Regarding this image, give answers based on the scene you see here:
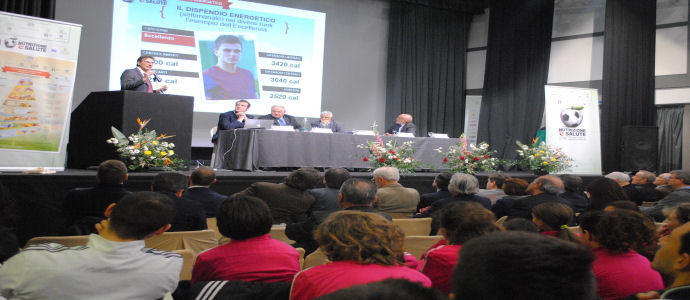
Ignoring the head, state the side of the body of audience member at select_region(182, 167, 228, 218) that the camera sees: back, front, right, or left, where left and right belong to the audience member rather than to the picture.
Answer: back

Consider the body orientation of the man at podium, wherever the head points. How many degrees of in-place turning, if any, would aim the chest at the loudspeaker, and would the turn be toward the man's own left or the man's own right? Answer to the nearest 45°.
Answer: approximately 45° to the man's own left

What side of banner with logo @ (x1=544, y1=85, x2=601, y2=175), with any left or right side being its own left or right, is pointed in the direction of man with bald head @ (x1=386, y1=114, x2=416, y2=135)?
right

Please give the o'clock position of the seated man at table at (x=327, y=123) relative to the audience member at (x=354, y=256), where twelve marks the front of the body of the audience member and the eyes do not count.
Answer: The seated man at table is roughly at 12 o'clock from the audience member.

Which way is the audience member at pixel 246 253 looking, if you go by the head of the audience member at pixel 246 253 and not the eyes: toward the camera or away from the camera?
away from the camera

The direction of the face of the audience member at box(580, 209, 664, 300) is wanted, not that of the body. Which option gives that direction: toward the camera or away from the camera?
away from the camera

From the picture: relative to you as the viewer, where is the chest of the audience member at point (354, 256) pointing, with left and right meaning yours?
facing away from the viewer

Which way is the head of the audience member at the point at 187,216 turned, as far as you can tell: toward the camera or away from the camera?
away from the camera

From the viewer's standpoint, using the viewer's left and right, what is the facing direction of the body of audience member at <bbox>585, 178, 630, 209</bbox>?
facing away from the viewer and to the left of the viewer

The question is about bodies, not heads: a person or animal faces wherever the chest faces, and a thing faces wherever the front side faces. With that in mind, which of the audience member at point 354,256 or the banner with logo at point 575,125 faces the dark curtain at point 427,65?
the audience member

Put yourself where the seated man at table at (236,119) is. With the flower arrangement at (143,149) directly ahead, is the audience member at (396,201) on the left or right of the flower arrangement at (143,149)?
left

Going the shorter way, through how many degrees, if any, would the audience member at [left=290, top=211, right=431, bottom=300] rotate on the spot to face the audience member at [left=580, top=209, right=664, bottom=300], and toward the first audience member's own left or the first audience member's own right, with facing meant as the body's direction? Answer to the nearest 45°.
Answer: approximately 45° to the first audience member's own right

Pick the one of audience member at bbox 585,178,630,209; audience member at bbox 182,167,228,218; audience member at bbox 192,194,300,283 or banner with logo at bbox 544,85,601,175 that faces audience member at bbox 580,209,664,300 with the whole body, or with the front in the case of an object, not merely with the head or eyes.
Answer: the banner with logo
